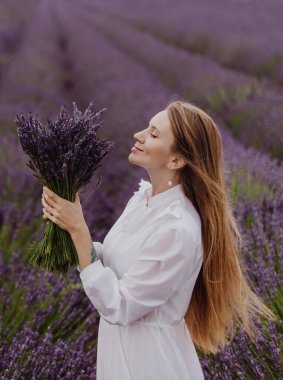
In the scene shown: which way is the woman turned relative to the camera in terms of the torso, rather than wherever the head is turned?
to the viewer's left

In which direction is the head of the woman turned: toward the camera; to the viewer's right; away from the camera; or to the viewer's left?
to the viewer's left
